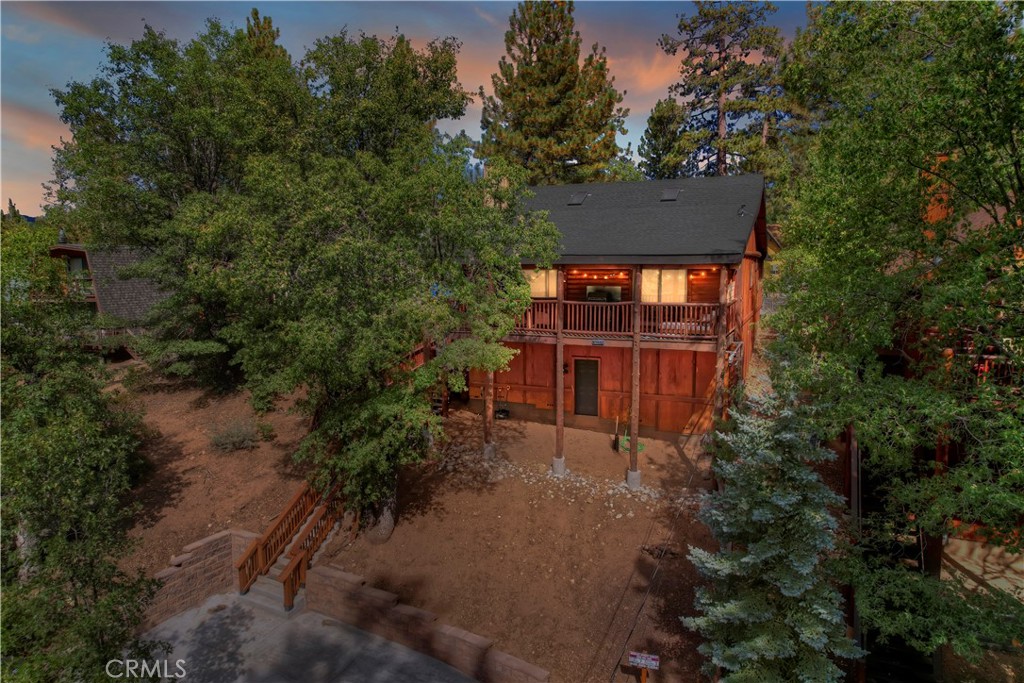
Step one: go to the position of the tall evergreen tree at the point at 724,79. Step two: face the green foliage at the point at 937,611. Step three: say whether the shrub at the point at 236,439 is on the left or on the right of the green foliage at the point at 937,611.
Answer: right

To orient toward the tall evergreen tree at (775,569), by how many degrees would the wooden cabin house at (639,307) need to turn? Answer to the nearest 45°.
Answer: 0° — it already faces it

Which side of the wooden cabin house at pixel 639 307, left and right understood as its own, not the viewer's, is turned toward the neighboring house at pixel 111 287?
right

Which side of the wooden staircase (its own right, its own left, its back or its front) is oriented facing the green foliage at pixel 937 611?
left

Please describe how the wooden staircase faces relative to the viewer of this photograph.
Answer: facing the viewer and to the left of the viewer

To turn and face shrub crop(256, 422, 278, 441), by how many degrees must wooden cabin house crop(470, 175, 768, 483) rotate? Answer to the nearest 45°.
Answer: approximately 90° to its right

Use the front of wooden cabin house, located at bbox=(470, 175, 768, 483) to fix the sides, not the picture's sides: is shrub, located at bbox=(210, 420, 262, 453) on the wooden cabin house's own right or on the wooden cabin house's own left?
on the wooden cabin house's own right

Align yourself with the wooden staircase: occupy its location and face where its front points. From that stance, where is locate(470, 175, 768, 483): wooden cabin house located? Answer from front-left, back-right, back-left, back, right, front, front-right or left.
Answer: back-left

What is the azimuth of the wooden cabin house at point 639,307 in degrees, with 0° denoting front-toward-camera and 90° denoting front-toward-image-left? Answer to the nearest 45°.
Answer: approximately 0°

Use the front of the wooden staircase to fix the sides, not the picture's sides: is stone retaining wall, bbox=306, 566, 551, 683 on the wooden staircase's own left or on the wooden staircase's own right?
on the wooden staircase's own left

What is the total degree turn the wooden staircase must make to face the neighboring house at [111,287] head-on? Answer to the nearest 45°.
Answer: approximately 135° to its right

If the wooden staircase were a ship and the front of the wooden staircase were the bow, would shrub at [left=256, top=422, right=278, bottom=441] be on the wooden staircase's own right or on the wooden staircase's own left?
on the wooden staircase's own right

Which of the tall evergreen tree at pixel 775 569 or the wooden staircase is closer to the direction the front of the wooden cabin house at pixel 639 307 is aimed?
the tall evergreen tree

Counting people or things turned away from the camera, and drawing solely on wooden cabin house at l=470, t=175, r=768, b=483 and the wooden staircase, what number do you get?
0

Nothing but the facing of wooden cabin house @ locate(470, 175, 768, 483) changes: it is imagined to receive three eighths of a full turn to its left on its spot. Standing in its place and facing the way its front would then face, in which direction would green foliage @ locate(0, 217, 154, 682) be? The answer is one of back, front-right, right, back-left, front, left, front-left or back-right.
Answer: back

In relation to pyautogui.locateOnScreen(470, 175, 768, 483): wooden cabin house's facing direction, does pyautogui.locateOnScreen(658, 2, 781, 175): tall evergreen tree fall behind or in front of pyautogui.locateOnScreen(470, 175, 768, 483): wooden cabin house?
behind
